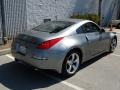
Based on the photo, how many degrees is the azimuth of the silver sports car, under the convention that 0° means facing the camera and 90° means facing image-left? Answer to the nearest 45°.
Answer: approximately 225°
